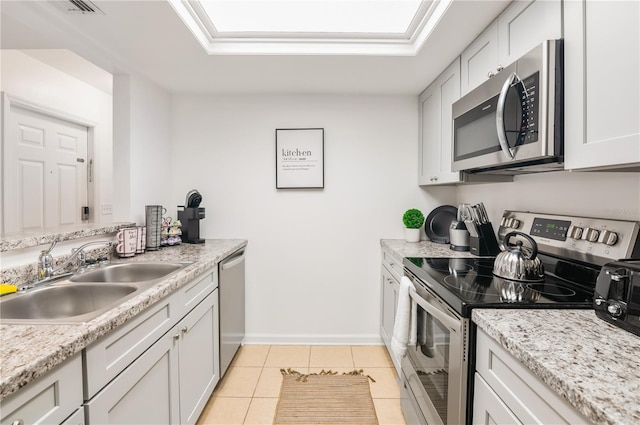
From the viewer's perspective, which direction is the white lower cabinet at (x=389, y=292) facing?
to the viewer's left

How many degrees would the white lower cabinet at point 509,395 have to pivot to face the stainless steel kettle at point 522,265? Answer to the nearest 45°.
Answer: approximately 135° to its right

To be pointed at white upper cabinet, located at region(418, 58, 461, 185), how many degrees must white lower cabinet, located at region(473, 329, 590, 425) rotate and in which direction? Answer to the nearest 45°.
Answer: approximately 135° to its right

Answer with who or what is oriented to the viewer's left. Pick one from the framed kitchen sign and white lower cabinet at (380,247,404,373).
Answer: the white lower cabinet

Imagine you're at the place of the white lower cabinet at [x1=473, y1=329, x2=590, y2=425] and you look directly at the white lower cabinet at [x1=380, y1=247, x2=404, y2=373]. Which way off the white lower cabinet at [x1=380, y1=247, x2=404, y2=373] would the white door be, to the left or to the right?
left

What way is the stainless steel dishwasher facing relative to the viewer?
to the viewer's right

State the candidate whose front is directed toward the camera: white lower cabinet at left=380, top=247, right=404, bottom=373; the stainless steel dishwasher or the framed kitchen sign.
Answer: the framed kitchen sign

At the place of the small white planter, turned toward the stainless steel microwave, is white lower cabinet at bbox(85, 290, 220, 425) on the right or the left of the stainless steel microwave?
right

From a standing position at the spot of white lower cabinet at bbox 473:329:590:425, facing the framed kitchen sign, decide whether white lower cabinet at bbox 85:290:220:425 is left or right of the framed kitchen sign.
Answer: left

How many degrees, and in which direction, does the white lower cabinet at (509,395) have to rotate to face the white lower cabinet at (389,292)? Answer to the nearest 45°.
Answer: approximately 90° to its right

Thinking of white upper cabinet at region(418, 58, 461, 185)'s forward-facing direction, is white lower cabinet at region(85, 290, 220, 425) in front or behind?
in front

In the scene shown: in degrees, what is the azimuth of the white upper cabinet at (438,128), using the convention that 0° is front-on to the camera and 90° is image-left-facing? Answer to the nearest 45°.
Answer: approximately 45°
